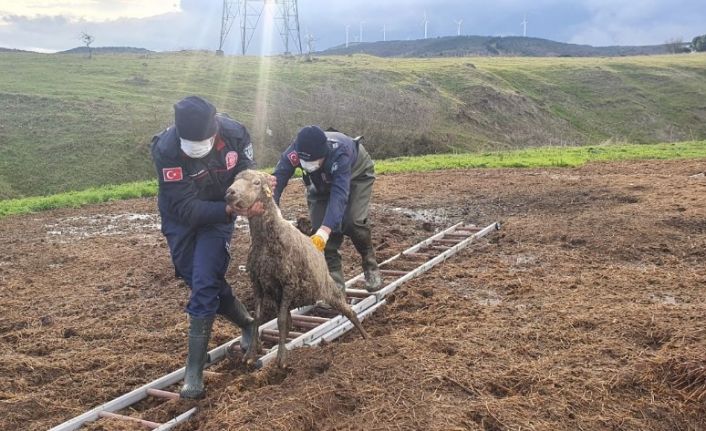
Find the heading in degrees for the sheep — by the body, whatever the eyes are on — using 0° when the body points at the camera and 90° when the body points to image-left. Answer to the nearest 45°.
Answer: approximately 45°

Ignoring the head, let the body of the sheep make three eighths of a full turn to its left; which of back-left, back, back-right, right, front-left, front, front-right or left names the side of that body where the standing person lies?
back

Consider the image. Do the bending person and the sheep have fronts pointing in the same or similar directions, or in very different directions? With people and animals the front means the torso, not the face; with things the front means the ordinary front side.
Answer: same or similar directions

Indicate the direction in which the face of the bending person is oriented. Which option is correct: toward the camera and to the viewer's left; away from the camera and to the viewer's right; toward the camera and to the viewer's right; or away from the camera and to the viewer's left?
toward the camera and to the viewer's left

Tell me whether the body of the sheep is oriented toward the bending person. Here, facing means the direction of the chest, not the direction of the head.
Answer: no
